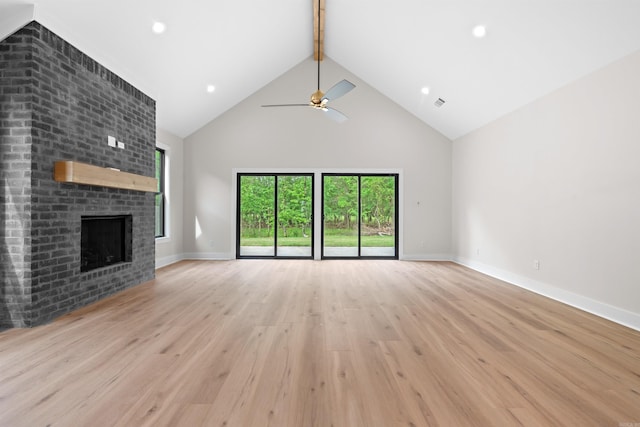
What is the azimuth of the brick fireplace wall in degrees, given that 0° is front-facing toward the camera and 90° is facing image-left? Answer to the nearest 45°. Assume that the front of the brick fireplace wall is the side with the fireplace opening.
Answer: approximately 315°

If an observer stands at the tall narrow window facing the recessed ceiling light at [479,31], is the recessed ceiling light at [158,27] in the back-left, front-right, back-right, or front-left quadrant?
front-right

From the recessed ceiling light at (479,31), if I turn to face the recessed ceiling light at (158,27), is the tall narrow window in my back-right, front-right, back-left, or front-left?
front-right

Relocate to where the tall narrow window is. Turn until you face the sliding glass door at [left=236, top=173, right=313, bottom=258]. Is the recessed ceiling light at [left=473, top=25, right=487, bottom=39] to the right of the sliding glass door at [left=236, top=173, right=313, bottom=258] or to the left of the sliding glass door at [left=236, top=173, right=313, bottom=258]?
right

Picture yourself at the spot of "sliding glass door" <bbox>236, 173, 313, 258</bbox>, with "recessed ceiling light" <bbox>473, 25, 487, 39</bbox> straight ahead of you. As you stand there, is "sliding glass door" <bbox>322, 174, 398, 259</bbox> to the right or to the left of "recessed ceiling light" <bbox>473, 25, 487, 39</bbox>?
left

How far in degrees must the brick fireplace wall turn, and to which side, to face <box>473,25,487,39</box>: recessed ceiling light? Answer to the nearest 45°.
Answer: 0° — it already faces it
